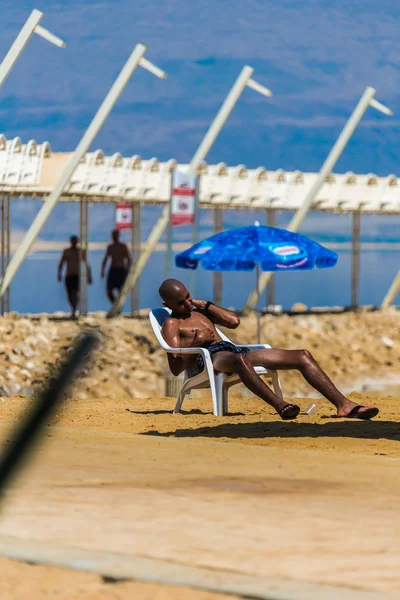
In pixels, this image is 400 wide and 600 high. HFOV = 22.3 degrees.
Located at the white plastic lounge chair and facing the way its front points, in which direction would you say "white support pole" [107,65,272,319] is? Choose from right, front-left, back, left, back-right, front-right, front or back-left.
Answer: back-left

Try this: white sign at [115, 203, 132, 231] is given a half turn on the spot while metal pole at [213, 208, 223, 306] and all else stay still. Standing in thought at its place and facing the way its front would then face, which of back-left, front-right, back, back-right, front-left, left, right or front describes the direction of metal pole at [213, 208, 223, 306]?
front-right

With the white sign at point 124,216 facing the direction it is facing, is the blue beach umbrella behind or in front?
in front

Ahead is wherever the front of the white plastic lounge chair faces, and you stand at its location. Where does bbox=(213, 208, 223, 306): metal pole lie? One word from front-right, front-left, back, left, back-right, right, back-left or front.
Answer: back-left

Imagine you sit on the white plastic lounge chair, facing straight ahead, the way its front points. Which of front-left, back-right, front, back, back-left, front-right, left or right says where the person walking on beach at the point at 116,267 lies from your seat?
back-left

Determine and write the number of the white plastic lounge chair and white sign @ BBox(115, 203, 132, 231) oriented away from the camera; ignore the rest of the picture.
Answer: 0

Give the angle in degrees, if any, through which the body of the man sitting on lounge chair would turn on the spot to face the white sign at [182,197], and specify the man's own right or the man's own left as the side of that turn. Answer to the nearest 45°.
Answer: approximately 135° to the man's own left

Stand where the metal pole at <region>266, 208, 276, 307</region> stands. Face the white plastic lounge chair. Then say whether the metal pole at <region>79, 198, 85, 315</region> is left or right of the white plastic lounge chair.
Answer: right

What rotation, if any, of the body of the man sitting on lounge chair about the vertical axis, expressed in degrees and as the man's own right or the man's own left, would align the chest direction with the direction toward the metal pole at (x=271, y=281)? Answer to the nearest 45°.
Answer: approximately 135° to the man's own left

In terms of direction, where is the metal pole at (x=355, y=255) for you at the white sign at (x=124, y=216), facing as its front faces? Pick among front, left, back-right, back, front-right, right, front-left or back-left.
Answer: back-left

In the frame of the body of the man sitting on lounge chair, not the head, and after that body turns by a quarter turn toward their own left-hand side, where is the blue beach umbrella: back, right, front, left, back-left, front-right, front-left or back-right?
front-left
